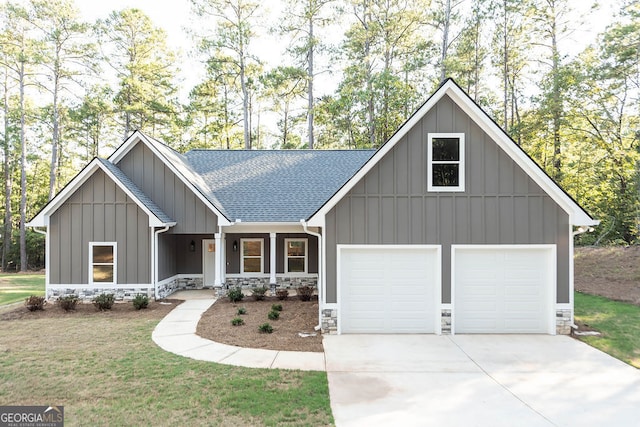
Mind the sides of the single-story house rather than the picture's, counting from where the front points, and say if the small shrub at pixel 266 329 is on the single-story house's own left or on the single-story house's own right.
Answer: on the single-story house's own right

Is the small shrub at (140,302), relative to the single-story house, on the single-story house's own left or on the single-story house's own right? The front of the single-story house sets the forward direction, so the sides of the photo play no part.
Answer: on the single-story house's own right

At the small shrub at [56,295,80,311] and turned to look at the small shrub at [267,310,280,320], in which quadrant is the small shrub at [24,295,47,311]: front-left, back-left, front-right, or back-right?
back-right

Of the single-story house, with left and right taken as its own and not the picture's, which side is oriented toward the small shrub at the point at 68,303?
right

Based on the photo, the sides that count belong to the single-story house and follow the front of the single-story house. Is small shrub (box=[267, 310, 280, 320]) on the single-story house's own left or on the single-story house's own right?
on the single-story house's own right

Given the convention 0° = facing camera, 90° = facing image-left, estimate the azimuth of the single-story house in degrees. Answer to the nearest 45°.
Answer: approximately 0°

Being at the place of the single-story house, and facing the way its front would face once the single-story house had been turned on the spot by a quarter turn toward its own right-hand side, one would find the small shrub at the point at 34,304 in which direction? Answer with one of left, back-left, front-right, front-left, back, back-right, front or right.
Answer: front

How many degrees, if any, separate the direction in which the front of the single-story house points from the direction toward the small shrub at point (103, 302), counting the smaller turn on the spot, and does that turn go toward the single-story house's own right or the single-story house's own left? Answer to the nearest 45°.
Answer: approximately 90° to the single-story house's own right
